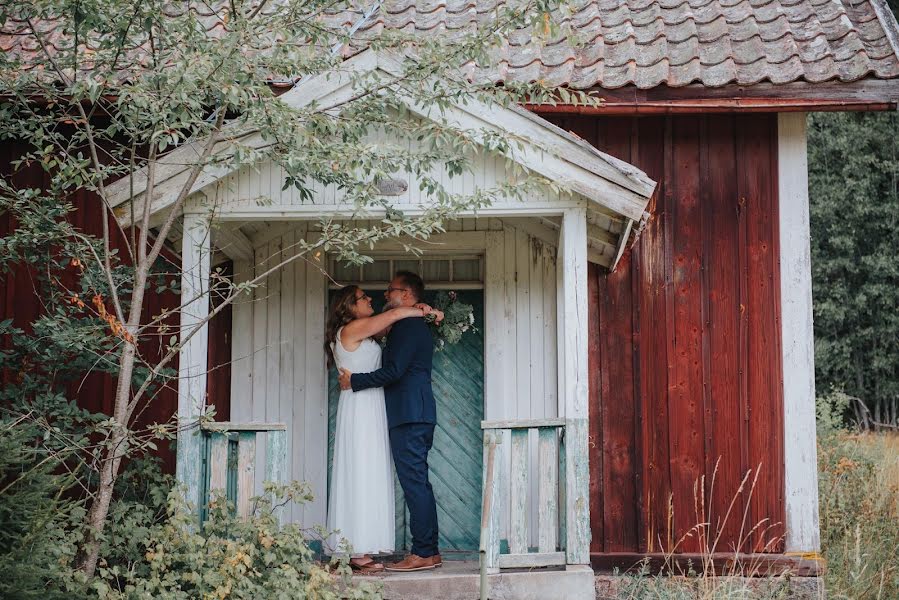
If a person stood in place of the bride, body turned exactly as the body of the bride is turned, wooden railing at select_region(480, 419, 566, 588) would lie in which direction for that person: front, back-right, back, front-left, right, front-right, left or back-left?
front-right

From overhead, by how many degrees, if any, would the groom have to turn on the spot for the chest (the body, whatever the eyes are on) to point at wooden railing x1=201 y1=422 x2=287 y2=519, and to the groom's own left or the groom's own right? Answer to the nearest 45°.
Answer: approximately 45° to the groom's own left

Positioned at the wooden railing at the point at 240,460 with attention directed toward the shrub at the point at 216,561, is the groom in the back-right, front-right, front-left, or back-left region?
back-left

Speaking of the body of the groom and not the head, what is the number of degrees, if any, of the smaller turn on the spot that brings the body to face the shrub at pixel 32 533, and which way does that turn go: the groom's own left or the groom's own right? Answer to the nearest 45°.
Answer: approximately 45° to the groom's own left

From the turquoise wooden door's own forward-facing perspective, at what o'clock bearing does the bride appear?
The bride is roughly at 1 o'clock from the turquoise wooden door.

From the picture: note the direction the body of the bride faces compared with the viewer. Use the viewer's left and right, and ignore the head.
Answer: facing to the right of the viewer

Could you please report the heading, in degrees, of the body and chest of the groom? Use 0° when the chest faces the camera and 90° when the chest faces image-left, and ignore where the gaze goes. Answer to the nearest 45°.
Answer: approximately 90°

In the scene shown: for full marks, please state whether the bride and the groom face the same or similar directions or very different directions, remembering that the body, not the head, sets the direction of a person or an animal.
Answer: very different directions

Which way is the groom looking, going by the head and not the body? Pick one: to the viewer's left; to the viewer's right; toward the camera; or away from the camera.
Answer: to the viewer's left

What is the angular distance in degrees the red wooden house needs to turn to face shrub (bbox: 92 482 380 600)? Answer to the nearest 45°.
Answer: approximately 45° to its right

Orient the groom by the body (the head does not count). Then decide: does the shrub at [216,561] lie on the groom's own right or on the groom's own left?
on the groom's own left

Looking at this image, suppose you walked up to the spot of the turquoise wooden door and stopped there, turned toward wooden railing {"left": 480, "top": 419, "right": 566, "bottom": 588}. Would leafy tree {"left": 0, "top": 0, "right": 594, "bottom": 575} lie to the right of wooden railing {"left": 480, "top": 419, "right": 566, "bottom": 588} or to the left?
right

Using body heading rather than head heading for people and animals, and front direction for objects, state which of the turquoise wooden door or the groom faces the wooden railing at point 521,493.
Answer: the turquoise wooden door

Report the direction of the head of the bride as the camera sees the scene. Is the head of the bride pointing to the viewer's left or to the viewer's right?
to the viewer's right

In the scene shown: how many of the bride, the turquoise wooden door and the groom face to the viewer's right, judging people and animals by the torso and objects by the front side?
1
